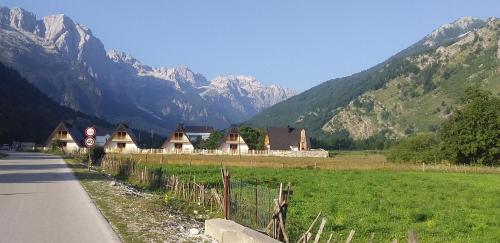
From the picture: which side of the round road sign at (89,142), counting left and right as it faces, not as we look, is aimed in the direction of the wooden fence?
front

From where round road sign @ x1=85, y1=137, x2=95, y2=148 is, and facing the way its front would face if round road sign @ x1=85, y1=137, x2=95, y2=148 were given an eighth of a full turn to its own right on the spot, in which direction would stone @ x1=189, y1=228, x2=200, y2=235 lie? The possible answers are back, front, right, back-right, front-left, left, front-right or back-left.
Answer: front-left

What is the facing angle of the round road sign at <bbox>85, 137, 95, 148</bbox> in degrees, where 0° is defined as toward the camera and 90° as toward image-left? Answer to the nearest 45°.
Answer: approximately 0°

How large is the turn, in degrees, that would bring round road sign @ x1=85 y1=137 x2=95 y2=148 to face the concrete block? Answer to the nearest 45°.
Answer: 0° — it already faces it
